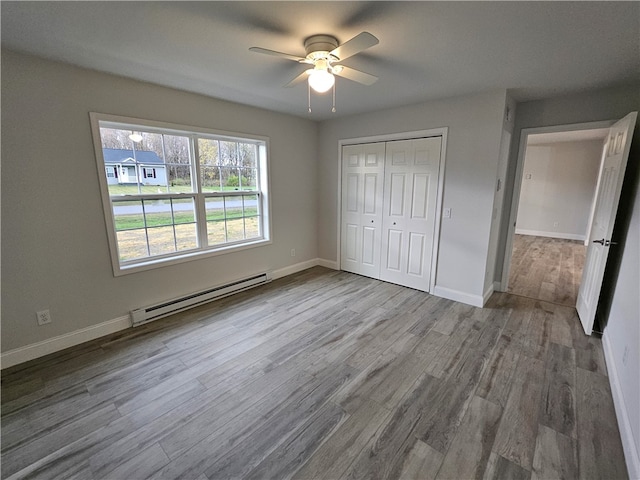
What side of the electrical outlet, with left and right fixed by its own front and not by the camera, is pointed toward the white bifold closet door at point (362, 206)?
left

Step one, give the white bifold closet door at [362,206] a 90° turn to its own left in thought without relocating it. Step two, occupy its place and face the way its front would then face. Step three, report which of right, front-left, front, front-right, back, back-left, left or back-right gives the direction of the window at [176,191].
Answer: right

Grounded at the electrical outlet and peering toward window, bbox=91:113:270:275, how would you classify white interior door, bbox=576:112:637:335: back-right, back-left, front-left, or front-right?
front-right

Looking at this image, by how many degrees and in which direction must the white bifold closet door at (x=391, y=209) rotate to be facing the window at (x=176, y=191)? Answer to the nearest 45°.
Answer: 0° — it already faces it

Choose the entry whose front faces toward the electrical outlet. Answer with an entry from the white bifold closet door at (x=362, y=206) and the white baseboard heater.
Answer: the white bifold closet door

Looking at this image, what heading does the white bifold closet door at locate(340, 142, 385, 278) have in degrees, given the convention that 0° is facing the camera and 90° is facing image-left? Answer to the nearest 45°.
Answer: approximately 45°

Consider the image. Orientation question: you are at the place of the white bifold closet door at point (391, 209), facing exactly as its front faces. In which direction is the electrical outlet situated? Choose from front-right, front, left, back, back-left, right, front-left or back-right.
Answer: front

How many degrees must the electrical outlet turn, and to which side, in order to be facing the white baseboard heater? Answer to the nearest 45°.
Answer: approximately 90° to its left

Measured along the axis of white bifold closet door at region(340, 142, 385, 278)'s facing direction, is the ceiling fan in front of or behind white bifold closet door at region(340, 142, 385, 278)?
in front

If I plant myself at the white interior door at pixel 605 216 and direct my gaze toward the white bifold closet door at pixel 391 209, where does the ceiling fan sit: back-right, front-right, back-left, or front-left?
front-left

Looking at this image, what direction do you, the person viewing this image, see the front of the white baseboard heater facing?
facing the viewer and to the right of the viewer

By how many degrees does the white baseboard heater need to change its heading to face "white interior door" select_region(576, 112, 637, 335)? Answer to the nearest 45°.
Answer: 0° — it already faces it

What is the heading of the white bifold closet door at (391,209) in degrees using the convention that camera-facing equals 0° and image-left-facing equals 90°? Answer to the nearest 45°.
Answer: approximately 45°

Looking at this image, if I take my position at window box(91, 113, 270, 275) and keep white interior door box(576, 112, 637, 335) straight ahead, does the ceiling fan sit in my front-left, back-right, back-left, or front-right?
front-right

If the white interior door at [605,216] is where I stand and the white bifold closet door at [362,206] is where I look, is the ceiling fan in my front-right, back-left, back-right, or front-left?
front-left
